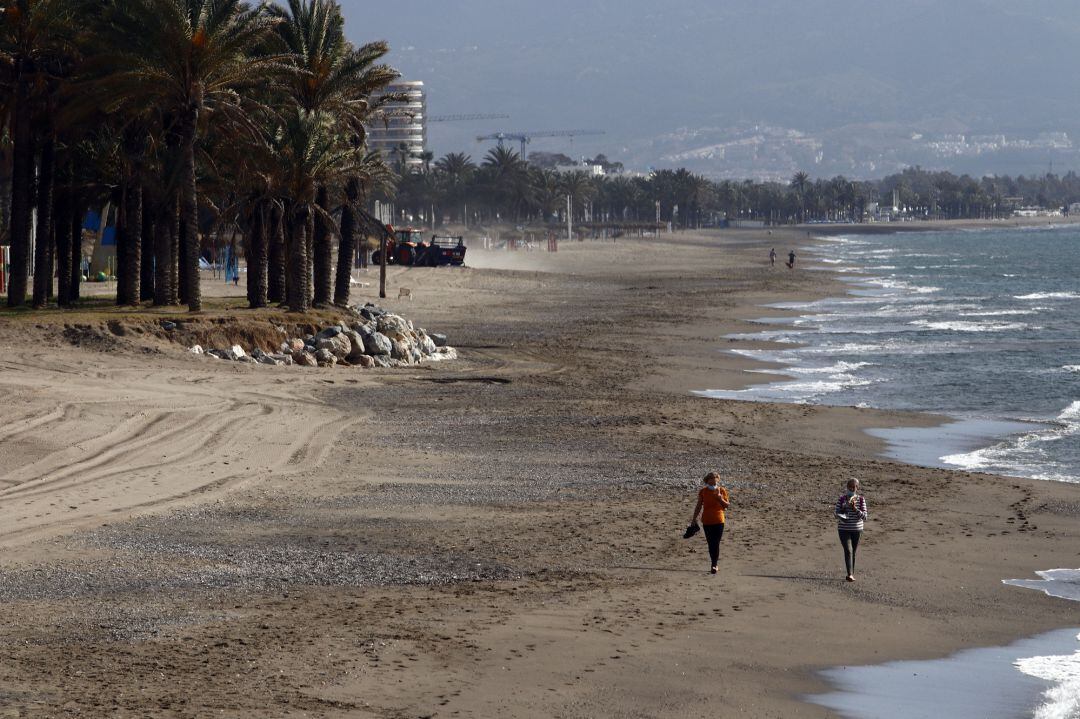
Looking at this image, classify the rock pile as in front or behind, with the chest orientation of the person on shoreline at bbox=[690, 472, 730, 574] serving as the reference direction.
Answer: behind

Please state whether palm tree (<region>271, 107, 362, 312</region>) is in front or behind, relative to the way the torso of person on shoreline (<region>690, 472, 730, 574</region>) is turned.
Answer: behind

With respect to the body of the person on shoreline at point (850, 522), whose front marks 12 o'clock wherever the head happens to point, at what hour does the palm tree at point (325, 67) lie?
The palm tree is roughly at 5 o'clock from the person on shoreline.

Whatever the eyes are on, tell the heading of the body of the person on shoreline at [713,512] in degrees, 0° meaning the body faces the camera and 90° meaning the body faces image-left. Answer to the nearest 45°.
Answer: approximately 0°

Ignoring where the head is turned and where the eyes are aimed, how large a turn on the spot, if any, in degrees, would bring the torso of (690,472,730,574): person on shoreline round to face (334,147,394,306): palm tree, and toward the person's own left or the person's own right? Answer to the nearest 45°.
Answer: approximately 180°

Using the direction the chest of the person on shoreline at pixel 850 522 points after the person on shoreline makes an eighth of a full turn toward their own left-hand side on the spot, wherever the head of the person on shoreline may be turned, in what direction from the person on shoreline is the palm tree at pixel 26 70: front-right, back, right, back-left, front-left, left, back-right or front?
back

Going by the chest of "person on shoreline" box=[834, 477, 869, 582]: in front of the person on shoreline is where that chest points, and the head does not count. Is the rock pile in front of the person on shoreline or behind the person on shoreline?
behind

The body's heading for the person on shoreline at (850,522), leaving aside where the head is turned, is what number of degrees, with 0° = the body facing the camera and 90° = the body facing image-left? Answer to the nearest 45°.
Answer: approximately 0°

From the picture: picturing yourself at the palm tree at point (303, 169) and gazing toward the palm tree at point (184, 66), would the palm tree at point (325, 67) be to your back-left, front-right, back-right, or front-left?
back-right
